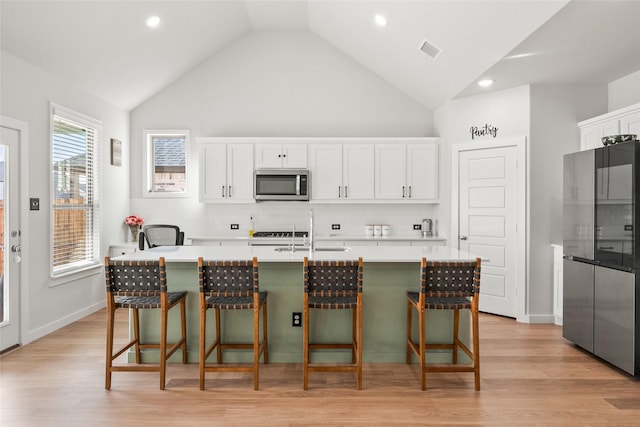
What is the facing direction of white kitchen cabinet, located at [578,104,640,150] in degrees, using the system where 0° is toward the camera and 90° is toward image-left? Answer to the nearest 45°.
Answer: approximately 45°

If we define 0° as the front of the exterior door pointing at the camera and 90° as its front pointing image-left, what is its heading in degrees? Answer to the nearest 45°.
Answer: approximately 315°

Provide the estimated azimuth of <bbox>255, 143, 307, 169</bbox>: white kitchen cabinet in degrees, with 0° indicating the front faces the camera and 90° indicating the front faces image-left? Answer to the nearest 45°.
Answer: approximately 0°

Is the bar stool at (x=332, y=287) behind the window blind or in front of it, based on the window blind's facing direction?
in front

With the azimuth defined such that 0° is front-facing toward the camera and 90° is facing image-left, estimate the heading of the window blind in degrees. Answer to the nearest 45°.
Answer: approximately 315°

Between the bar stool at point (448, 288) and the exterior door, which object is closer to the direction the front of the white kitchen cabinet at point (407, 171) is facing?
the bar stool

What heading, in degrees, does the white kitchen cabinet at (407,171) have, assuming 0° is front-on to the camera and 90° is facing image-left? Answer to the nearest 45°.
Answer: approximately 0°

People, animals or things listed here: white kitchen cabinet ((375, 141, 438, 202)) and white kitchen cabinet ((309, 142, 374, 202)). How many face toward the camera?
2
